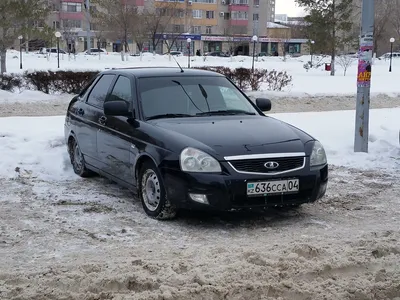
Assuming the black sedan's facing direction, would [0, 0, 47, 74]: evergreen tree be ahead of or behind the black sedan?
behind

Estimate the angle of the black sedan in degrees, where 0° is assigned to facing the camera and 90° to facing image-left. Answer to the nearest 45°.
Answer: approximately 315°

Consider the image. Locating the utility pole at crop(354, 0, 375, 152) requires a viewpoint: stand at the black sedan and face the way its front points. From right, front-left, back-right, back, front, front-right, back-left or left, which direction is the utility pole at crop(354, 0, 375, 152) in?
left

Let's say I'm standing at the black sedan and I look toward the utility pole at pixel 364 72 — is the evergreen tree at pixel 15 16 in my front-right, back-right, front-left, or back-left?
front-left
